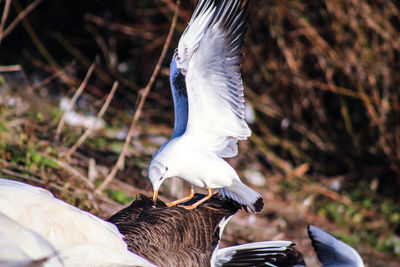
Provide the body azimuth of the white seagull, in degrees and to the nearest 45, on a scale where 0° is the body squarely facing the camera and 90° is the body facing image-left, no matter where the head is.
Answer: approximately 90°

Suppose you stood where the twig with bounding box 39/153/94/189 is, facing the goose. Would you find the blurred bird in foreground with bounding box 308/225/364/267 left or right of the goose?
left

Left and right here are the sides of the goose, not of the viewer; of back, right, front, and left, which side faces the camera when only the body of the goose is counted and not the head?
left

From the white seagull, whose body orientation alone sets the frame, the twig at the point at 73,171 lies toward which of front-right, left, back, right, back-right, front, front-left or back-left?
front-right

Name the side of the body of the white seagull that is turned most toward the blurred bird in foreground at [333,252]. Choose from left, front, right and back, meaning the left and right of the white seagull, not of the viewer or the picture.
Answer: back

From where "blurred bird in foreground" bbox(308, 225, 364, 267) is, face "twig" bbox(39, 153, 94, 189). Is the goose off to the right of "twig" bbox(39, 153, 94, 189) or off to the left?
left
